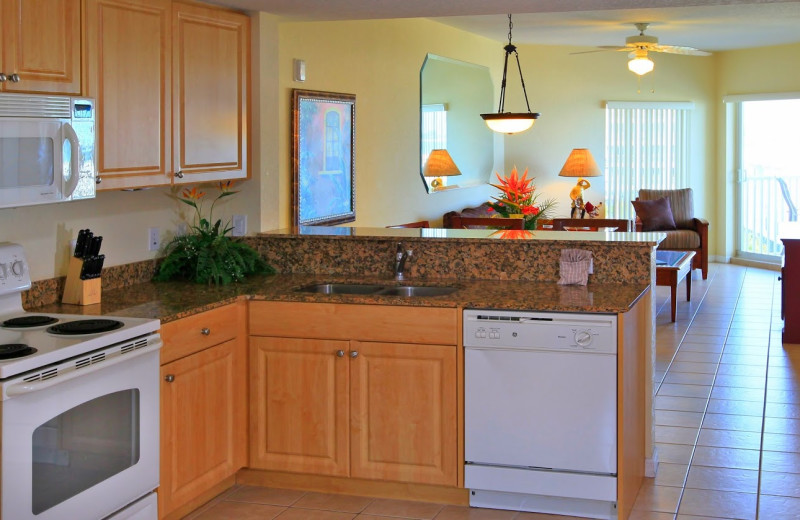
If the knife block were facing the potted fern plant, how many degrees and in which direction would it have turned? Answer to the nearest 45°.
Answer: approximately 90° to its left

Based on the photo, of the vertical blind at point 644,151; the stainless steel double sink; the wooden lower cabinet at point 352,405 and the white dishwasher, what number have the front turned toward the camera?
4

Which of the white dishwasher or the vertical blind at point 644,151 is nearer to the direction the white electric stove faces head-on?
the white dishwasher

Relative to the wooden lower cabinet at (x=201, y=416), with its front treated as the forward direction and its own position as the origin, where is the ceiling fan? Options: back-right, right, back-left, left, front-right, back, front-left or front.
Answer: left

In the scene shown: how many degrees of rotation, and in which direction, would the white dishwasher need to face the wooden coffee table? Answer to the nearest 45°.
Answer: approximately 180°

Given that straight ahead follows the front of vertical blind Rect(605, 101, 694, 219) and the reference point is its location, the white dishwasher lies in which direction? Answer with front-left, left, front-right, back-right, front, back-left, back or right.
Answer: front

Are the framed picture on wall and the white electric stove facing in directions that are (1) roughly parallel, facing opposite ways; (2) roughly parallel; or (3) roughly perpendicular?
roughly parallel

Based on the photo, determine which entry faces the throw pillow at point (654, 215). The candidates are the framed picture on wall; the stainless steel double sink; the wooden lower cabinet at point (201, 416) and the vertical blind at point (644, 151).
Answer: the vertical blind

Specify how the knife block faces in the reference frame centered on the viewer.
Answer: facing the viewer and to the right of the viewer

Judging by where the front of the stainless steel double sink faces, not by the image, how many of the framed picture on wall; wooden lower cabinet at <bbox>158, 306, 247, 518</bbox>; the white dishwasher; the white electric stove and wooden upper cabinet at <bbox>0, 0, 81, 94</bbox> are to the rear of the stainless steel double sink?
1

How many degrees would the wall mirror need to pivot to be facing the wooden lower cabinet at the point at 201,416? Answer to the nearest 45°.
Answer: approximately 45° to its right

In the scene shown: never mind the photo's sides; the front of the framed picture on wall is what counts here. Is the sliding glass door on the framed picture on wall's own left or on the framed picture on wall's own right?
on the framed picture on wall's own left

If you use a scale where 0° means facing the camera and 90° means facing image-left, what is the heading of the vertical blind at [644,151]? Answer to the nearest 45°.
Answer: approximately 0°

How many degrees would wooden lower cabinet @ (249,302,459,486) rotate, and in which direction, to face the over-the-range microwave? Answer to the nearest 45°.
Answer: approximately 45° to its right

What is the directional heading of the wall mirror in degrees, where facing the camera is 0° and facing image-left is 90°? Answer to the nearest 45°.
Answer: approximately 315°

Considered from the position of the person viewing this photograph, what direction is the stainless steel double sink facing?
facing the viewer

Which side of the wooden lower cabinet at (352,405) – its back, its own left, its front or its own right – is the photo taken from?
front
